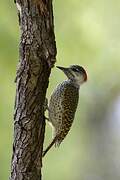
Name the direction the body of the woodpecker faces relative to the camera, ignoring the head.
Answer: to the viewer's left
